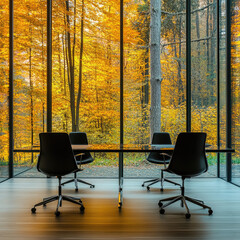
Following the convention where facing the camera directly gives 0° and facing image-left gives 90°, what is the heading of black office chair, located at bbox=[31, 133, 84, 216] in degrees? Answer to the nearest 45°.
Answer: approximately 225°

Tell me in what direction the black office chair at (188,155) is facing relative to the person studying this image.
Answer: facing away from the viewer and to the left of the viewer

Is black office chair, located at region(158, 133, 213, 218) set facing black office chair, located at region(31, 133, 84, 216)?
no

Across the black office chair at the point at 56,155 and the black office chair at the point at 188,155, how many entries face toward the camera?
0

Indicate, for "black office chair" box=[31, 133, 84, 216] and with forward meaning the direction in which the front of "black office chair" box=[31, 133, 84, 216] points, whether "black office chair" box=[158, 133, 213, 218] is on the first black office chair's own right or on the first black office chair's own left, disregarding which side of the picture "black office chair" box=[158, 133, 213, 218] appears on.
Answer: on the first black office chair's own right
